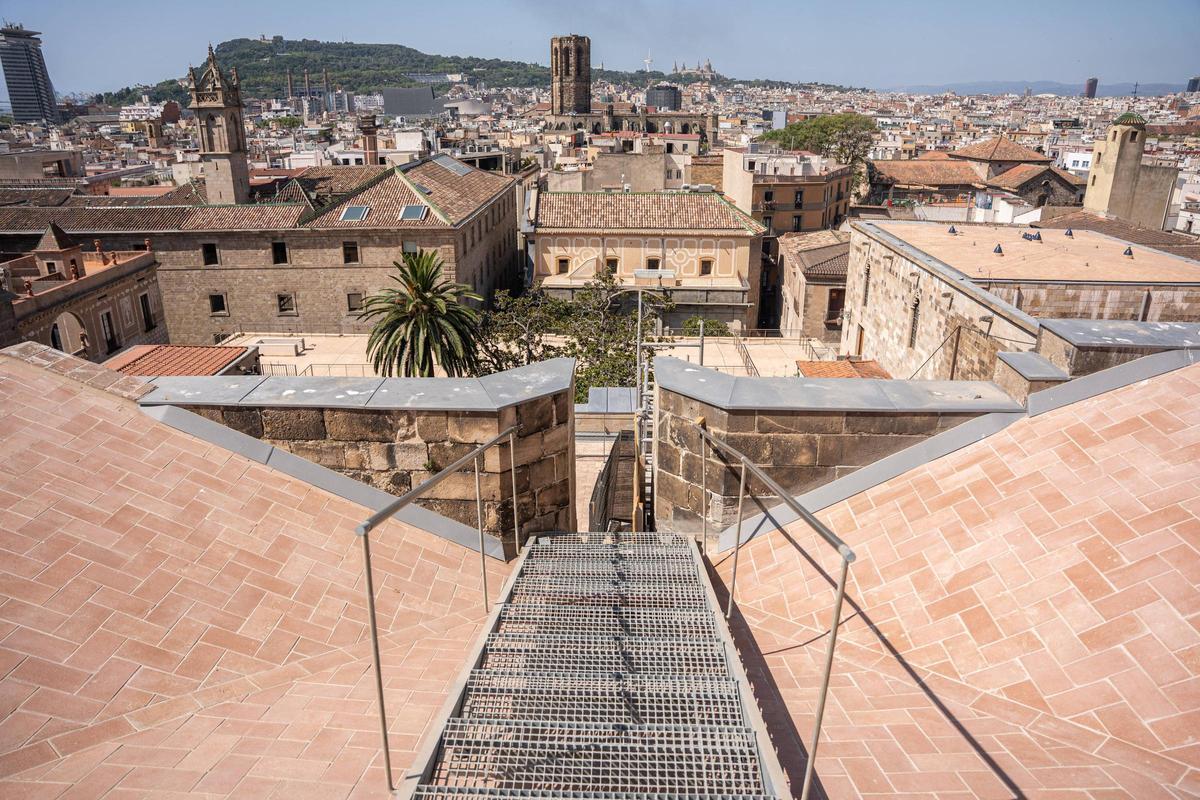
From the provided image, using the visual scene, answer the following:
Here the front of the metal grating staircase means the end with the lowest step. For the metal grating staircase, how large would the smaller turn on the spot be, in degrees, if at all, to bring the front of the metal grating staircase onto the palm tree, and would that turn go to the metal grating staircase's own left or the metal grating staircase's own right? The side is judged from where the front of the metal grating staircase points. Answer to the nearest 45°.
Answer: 0° — it already faces it

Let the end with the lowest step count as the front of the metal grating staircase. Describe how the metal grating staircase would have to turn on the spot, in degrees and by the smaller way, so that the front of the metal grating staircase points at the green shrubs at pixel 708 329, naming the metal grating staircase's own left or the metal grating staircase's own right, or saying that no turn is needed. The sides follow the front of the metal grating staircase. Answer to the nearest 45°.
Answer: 0° — it already faces it

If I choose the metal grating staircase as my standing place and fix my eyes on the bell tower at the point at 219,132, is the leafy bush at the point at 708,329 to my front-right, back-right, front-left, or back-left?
front-right

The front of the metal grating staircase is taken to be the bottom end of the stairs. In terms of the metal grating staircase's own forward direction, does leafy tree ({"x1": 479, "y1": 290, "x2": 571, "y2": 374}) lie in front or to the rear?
in front

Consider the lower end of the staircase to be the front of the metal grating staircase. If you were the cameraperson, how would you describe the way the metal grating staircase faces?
facing away from the viewer

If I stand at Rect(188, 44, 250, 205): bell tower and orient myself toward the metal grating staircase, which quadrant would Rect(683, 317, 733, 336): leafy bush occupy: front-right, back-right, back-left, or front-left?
front-left

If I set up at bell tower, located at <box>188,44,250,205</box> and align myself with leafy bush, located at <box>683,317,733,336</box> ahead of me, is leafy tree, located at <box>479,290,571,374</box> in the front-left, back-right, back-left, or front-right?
front-right

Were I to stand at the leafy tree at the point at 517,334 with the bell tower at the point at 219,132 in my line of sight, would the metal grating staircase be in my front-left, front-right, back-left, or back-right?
back-left

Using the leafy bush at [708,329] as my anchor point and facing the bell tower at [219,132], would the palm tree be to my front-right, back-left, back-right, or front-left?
front-left

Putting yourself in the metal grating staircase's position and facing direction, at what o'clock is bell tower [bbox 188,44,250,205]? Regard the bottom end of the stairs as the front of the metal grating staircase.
The bell tower is roughly at 11 o'clock from the metal grating staircase.

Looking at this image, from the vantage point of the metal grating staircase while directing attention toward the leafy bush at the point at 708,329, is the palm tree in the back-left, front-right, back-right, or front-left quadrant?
front-left
